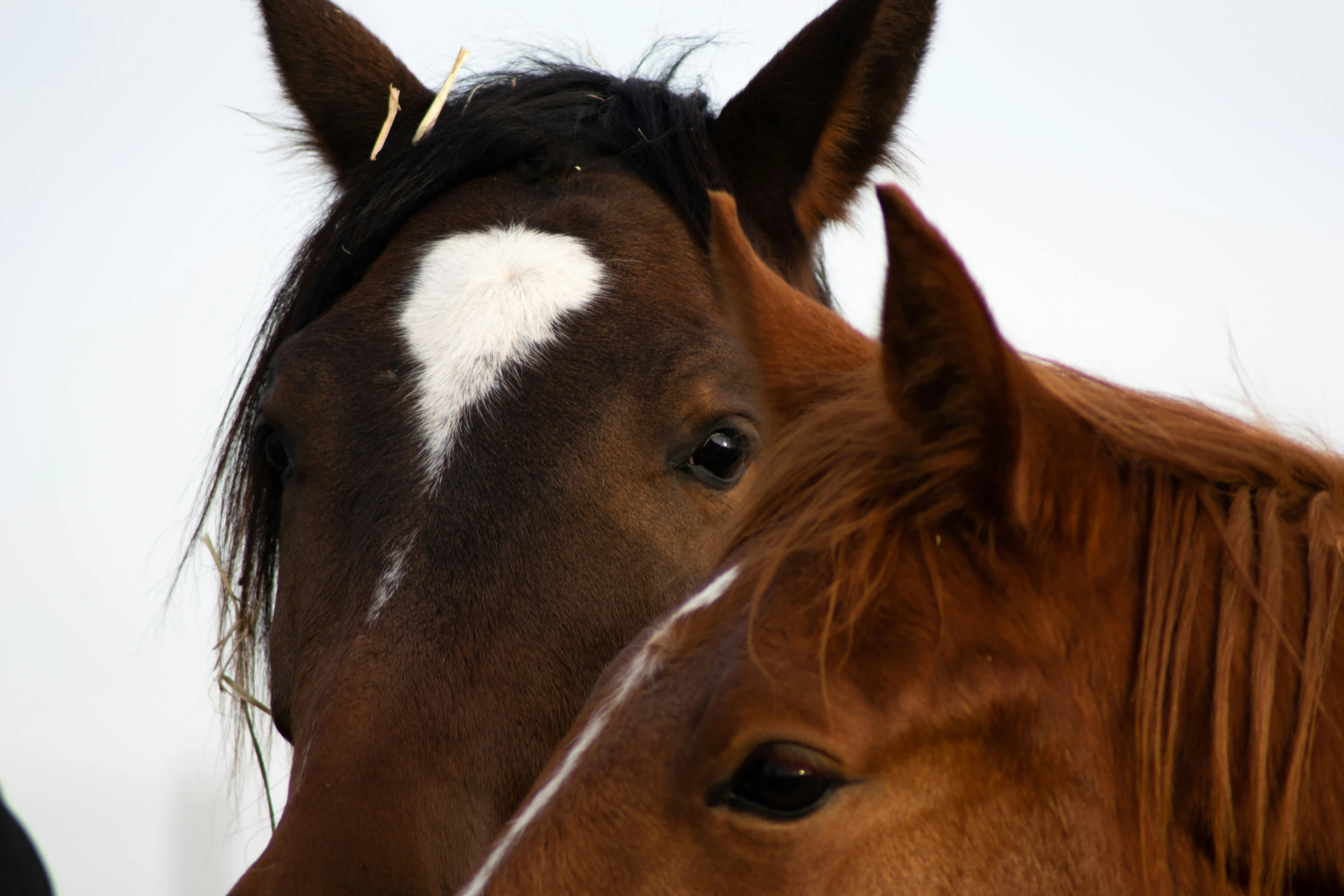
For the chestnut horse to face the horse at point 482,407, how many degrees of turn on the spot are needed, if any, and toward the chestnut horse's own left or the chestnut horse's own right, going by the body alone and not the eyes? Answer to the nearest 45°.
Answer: approximately 45° to the chestnut horse's own right

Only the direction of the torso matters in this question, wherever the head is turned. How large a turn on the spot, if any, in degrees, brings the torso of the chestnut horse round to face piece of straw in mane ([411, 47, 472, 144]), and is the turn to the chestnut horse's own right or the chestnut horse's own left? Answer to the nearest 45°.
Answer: approximately 45° to the chestnut horse's own right

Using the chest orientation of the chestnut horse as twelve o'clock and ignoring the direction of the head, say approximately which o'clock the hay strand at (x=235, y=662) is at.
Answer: The hay strand is roughly at 1 o'clock from the chestnut horse.

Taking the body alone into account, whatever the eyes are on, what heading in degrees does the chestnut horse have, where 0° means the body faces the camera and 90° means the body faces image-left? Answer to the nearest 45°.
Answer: approximately 90°

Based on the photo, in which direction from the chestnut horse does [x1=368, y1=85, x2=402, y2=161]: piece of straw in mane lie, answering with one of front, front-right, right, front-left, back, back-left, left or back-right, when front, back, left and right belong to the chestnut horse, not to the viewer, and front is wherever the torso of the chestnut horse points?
front-right
